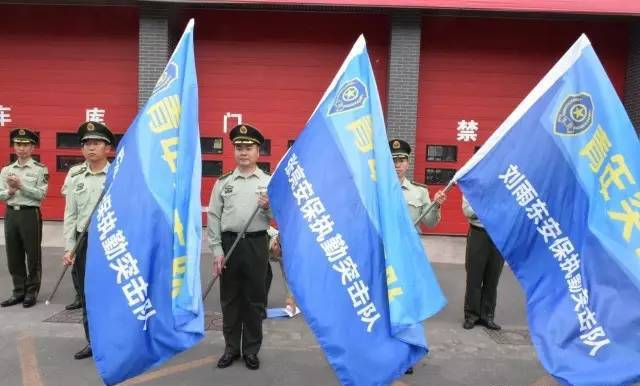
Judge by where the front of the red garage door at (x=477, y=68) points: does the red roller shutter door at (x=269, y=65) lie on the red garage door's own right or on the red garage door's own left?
on the red garage door's own right

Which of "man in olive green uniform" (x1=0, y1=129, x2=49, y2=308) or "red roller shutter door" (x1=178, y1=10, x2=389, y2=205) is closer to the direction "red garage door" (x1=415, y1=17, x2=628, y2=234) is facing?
the man in olive green uniform

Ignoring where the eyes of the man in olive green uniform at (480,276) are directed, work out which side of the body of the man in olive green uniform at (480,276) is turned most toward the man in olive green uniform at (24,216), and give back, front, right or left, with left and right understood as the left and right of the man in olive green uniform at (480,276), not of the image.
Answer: right

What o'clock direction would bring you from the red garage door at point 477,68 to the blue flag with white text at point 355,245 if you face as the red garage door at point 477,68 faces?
The blue flag with white text is roughly at 12 o'clock from the red garage door.

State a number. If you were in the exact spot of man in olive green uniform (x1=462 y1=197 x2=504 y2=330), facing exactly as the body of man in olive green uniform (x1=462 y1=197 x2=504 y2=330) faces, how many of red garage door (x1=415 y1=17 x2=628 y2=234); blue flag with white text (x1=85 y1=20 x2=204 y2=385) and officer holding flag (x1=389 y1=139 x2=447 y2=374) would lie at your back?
1

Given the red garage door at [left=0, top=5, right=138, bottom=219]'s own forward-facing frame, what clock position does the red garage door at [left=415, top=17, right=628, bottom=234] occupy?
the red garage door at [left=415, top=17, right=628, bottom=234] is roughly at 10 o'clock from the red garage door at [left=0, top=5, right=138, bottom=219].

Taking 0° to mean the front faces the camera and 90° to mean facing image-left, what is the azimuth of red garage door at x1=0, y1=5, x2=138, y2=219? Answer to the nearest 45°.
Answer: approximately 0°

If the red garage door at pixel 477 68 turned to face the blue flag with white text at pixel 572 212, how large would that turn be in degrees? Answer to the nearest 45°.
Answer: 0° — it already faces it

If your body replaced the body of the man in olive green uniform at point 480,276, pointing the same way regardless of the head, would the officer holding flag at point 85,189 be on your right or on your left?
on your right

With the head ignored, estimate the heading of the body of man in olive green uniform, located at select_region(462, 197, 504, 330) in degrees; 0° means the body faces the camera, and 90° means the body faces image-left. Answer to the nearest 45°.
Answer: approximately 0°
